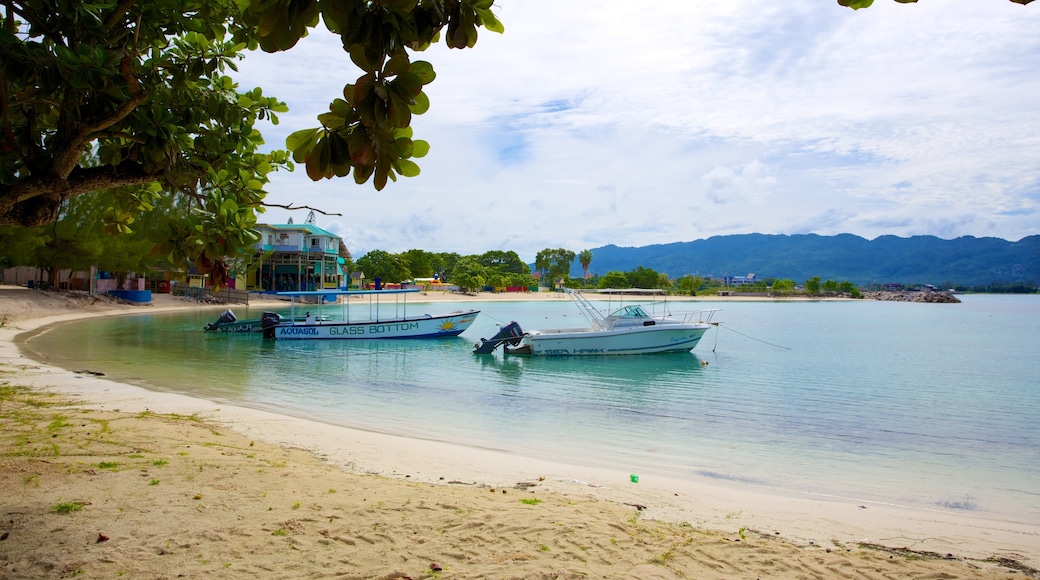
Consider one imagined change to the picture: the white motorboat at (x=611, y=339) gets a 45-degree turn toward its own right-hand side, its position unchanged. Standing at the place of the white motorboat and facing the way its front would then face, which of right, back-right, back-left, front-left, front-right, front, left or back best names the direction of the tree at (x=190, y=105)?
front-right

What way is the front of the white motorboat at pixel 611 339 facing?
to the viewer's right

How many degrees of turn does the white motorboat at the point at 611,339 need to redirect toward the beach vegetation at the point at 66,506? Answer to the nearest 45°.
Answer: approximately 90° to its right
